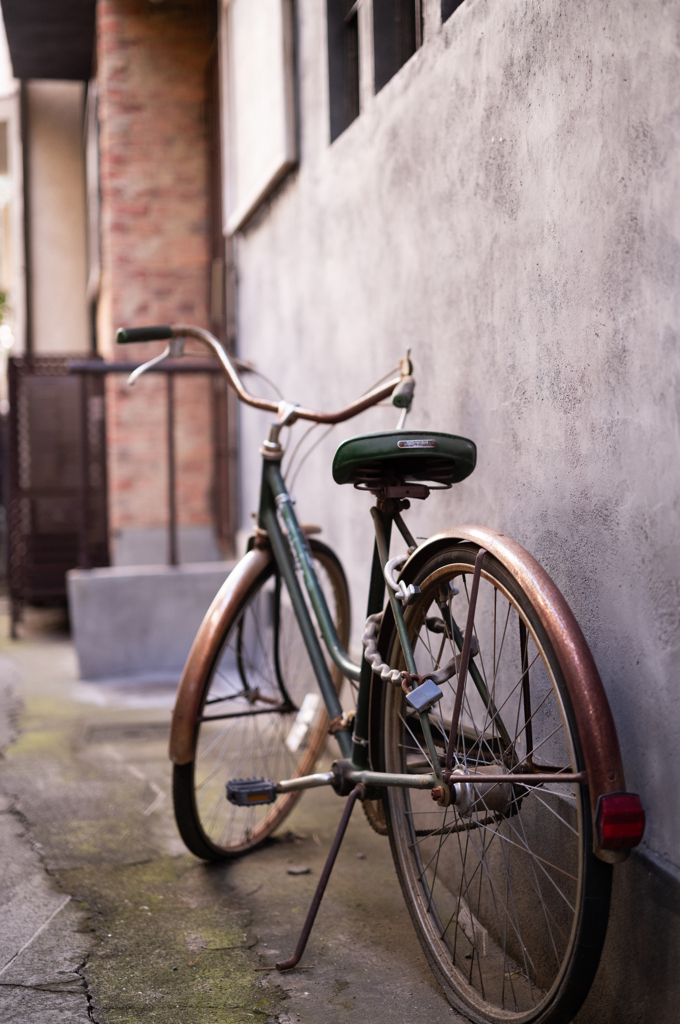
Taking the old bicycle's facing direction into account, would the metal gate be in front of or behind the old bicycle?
in front

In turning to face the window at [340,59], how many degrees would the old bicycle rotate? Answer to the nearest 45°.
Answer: approximately 45° to its right

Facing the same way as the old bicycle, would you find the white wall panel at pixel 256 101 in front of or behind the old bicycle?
in front

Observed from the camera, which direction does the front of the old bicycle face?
facing away from the viewer and to the left of the viewer

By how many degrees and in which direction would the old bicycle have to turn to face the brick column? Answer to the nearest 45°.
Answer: approximately 45° to its right
